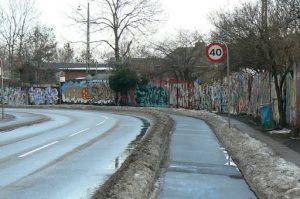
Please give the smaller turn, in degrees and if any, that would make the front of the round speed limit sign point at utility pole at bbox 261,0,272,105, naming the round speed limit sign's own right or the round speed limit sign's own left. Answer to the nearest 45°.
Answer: approximately 90° to the round speed limit sign's own left

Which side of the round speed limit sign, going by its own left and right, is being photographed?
front

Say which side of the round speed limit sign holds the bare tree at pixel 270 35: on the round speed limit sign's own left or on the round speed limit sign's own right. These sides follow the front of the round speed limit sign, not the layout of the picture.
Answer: on the round speed limit sign's own left
